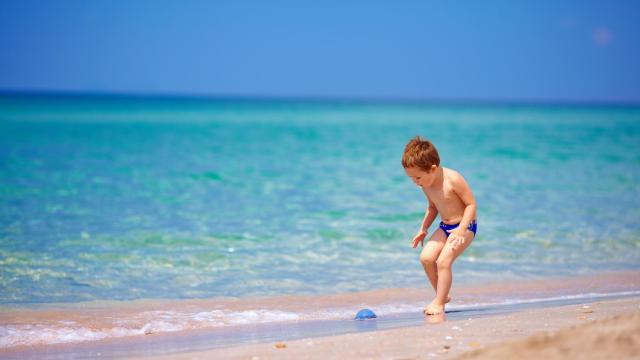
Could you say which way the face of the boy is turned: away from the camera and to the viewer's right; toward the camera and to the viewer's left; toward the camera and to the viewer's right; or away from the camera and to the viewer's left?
toward the camera and to the viewer's left

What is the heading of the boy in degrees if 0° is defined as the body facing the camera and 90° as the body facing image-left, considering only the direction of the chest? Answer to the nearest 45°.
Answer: approximately 45°
